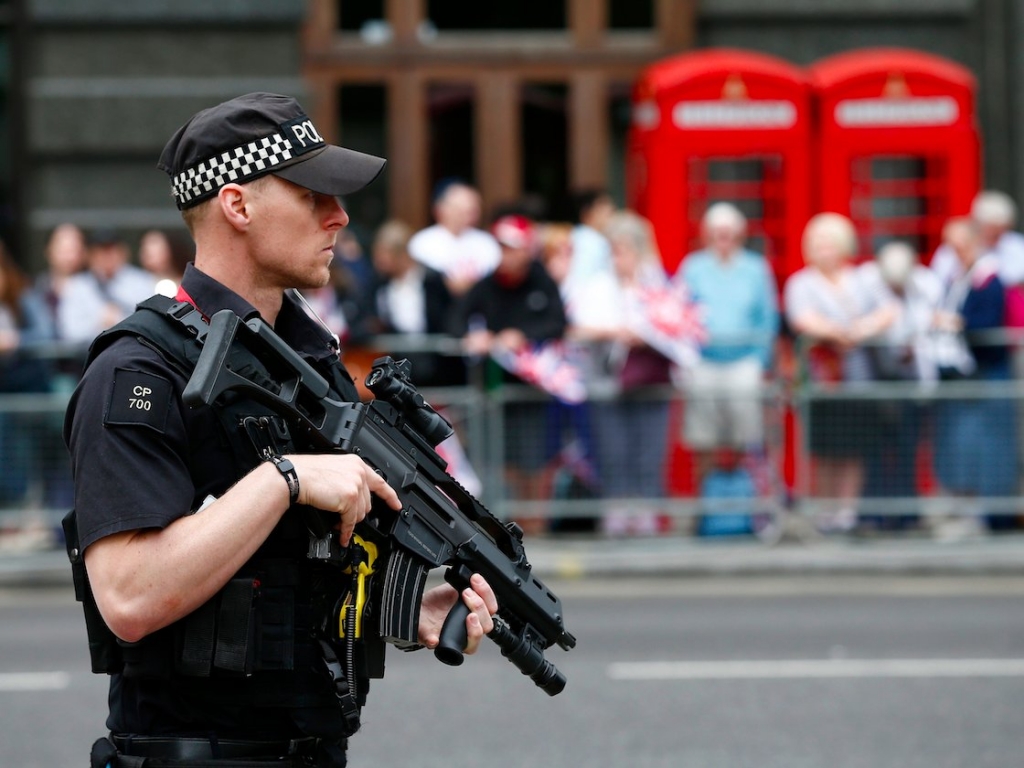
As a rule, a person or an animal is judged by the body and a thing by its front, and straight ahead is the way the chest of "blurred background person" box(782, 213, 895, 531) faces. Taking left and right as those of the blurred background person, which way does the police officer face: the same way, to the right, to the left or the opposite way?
to the left

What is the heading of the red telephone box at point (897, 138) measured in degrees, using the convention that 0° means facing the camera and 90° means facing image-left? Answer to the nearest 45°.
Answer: approximately 0°

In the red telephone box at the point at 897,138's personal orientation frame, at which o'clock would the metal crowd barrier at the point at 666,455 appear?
The metal crowd barrier is roughly at 1 o'clock from the red telephone box.

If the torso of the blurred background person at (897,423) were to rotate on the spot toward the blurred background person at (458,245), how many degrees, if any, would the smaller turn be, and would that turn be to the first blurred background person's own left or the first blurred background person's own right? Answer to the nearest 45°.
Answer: approximately 90° to the first blurred background person's own right

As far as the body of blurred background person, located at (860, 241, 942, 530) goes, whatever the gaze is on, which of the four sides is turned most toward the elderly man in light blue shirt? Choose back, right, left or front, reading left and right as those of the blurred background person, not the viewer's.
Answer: right

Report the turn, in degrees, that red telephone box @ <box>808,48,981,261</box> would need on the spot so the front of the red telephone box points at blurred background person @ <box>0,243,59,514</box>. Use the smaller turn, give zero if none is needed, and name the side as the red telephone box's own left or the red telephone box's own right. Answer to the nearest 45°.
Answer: approximately 45° to the red telephone box's own right

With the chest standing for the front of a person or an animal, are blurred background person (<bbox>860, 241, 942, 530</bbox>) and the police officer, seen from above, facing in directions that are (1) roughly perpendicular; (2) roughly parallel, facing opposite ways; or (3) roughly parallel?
roughly perpendicular

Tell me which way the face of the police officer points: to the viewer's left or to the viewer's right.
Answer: to the viewer's right
